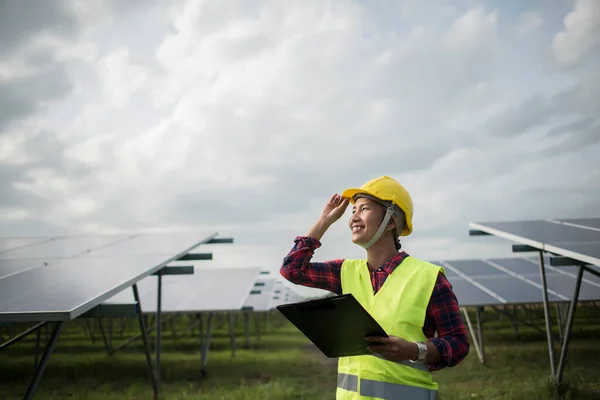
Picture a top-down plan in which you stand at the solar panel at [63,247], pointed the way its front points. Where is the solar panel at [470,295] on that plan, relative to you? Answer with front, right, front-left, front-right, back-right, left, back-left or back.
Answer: left

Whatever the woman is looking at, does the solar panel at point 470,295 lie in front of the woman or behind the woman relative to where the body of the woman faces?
behind

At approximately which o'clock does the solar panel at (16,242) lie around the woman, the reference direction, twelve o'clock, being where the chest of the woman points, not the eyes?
The solar panel is roughly at 3 o'clock from the woman.

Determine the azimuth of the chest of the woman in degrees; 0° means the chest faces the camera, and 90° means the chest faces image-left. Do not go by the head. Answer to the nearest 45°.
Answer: approximately 45°
